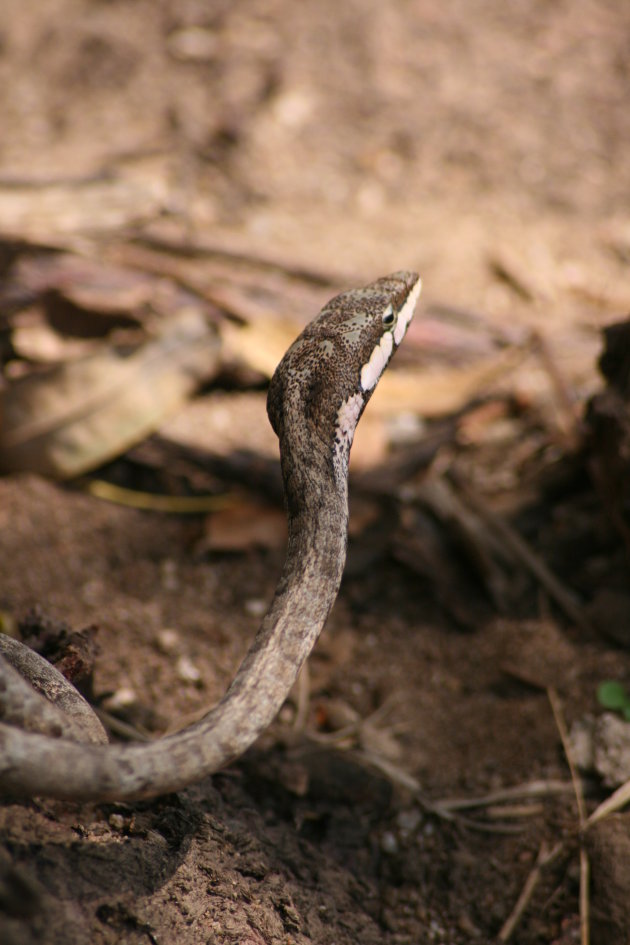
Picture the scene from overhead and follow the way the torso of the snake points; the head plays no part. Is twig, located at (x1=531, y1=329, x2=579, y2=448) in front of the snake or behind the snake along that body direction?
in front

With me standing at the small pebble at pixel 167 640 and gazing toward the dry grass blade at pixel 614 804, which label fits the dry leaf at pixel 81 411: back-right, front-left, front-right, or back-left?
back-left

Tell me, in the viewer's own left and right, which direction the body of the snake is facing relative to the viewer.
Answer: facing away from the viewer and to the right of the viewer

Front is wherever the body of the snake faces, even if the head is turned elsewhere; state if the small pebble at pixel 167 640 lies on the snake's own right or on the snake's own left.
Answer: on the snake's own left
